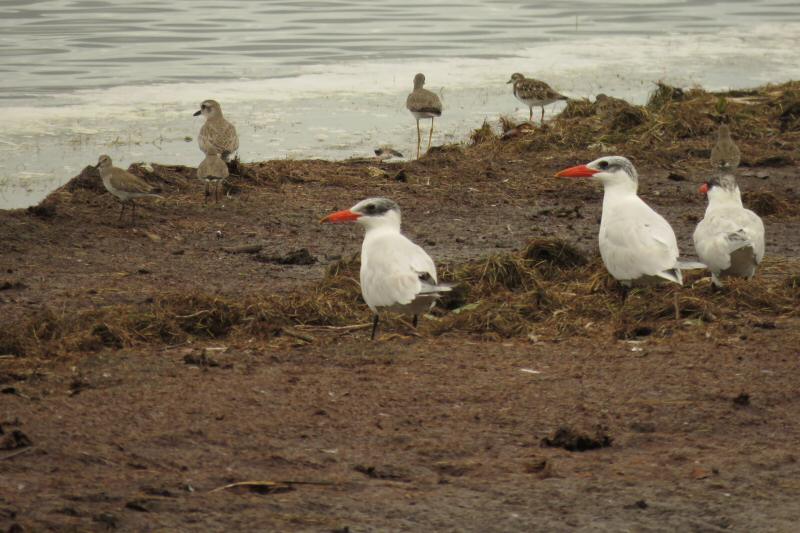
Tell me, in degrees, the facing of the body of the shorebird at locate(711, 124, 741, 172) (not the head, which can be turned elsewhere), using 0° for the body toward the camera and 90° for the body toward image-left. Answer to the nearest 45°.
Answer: approximately 180°

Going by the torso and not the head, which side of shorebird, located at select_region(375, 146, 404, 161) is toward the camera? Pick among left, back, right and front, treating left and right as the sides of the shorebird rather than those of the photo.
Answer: left

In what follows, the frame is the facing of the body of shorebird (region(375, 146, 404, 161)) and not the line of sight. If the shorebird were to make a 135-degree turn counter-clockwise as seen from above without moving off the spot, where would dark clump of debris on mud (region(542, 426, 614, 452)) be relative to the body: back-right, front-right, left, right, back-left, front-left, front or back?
front-right

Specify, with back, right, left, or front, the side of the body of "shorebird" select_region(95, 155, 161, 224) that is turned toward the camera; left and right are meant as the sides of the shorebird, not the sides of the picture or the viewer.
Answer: left

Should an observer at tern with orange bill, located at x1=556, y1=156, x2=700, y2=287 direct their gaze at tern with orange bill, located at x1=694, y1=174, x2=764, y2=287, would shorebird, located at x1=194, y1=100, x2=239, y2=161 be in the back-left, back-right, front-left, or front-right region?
back-left

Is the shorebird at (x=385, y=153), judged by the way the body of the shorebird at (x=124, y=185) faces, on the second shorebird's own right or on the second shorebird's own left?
on the second shorebird's own right

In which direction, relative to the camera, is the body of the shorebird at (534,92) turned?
to the viewer's left

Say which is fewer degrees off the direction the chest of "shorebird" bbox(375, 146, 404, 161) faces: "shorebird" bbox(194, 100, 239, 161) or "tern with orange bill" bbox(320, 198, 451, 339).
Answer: the shorebird

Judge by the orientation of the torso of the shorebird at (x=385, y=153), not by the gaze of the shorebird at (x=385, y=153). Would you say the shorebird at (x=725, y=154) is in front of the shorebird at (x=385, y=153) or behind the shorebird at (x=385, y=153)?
behind

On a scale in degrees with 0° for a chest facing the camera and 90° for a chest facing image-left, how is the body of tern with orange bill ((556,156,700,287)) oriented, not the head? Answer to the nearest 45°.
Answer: approximately 90°
